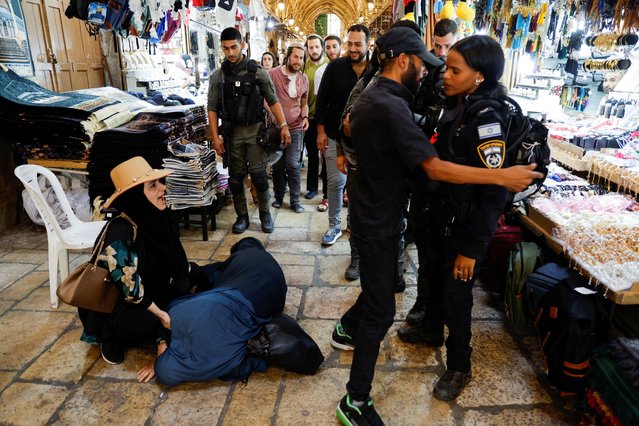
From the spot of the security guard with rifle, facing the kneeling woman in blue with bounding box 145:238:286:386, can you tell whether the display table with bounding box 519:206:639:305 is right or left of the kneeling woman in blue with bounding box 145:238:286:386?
left

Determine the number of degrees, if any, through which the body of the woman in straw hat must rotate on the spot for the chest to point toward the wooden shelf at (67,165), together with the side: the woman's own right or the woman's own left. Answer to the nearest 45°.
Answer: approximately 90° to the woman's own left

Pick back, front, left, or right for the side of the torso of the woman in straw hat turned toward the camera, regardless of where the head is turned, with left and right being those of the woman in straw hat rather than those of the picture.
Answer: right

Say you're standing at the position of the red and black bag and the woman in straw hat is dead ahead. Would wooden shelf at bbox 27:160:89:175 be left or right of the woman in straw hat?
right

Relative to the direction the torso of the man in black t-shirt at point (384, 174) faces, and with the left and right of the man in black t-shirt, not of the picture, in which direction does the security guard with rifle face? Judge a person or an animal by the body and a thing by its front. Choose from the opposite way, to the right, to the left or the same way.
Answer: to the right

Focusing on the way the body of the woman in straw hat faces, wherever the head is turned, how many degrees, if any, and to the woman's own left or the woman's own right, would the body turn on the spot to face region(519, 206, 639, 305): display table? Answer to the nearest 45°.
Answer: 0° — they already face it

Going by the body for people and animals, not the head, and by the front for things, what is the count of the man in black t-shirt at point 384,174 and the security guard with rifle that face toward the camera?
1

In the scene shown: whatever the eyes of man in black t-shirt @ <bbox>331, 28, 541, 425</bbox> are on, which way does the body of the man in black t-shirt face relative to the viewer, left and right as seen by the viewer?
facing to the right of the viewer

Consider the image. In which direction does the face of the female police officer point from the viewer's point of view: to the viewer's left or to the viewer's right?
to the viewer's left

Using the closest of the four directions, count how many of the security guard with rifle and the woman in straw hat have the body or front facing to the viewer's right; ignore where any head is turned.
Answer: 1

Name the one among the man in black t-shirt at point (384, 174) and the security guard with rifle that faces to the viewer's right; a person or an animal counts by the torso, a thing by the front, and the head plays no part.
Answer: the man in black t-shirt
